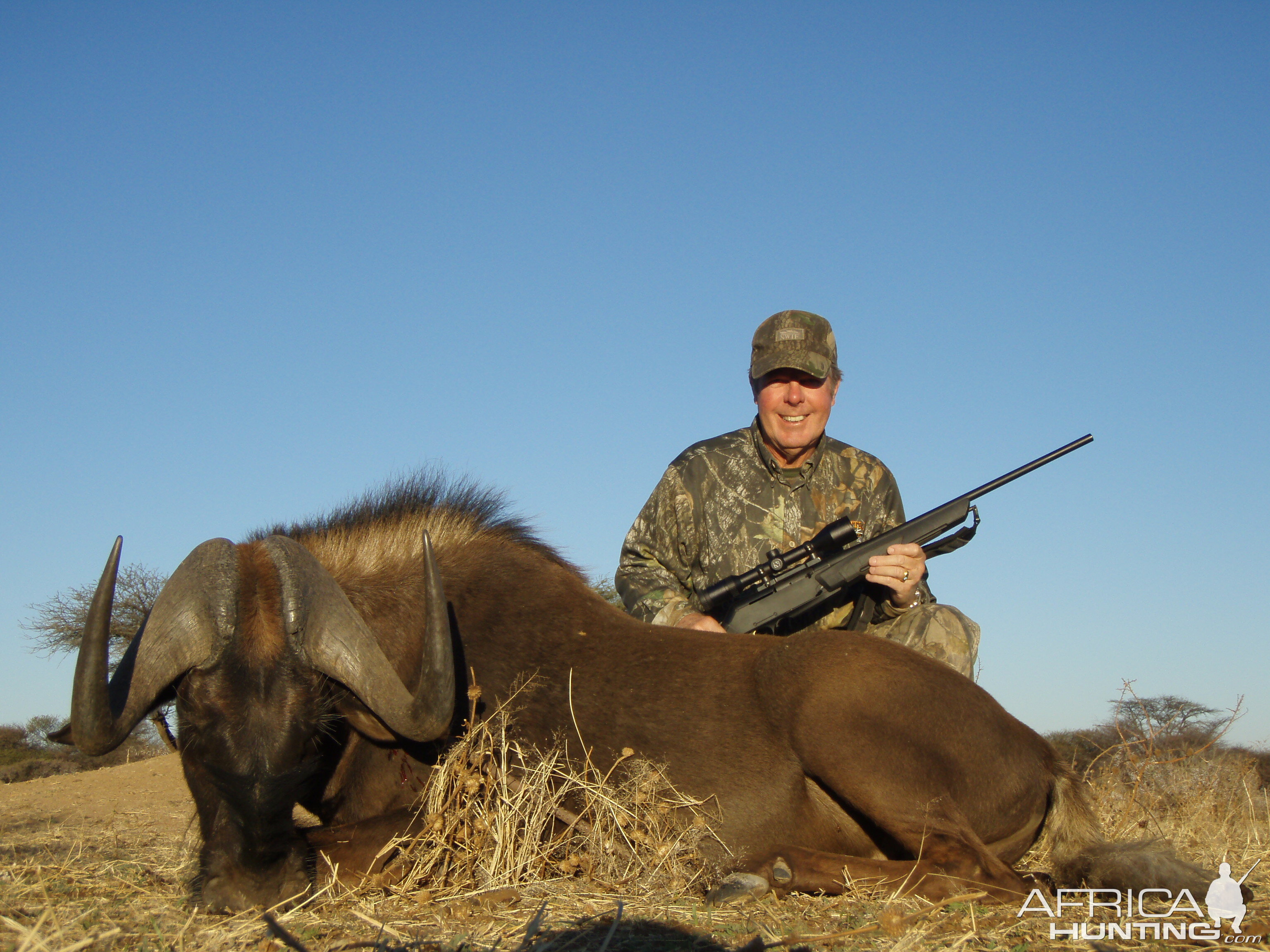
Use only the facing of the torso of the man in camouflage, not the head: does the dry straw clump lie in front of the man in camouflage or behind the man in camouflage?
in front

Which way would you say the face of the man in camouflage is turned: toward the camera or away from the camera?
toward the camera

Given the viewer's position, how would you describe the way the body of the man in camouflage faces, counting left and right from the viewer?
facing the viewer

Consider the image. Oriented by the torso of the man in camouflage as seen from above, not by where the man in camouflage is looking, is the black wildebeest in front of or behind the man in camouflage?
in front
